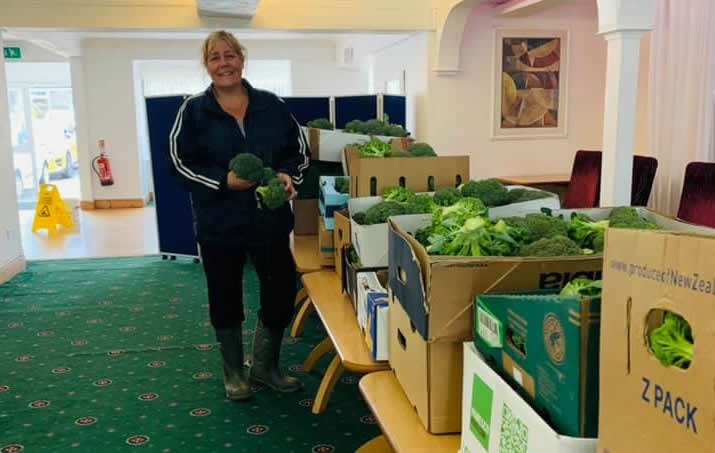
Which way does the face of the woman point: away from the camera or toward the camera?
toward the camera

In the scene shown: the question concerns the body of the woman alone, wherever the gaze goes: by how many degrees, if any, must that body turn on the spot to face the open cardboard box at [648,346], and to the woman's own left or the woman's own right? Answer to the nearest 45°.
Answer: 0° — they already face it

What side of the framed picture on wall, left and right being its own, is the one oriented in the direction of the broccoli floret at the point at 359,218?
front

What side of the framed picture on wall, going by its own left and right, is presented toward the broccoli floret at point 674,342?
front

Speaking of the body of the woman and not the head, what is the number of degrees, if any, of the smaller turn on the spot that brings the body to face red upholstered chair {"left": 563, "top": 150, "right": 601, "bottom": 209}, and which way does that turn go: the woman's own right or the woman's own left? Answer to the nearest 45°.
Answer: approximately 135° to the woman's own left

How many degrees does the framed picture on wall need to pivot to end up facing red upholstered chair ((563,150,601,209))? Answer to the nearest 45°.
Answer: approximately 45° to its left

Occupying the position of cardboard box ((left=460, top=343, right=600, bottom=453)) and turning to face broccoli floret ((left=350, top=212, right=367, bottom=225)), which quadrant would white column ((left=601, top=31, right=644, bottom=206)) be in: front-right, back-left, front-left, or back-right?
front-right

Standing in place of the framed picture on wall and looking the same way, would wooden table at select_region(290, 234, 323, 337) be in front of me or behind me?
in front

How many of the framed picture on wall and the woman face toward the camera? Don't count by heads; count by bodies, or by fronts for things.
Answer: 2

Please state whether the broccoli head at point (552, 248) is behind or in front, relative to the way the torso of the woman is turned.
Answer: in front

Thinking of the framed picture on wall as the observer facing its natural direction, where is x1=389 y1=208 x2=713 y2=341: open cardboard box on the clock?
The open cardboard box is roughly at 12 o'clock from the framed picture on wall.

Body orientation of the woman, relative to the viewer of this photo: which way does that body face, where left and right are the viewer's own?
facing the viewer

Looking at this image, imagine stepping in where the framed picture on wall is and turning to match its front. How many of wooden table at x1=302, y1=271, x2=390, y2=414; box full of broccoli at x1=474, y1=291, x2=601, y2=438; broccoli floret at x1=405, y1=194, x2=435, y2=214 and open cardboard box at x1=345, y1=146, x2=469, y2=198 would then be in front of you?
4

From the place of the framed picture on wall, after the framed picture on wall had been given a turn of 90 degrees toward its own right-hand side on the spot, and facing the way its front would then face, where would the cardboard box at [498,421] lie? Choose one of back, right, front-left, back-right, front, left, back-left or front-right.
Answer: left

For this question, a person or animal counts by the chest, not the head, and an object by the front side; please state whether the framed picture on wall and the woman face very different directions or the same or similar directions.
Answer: same or similar directions

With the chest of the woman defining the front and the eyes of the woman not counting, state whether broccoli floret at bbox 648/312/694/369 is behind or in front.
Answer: in front

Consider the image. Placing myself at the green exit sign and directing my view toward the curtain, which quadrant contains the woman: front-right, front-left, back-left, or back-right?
front-right

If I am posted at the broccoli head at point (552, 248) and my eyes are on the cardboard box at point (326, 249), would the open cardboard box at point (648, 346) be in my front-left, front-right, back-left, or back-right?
back-left

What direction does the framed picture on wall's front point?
toward the camera
